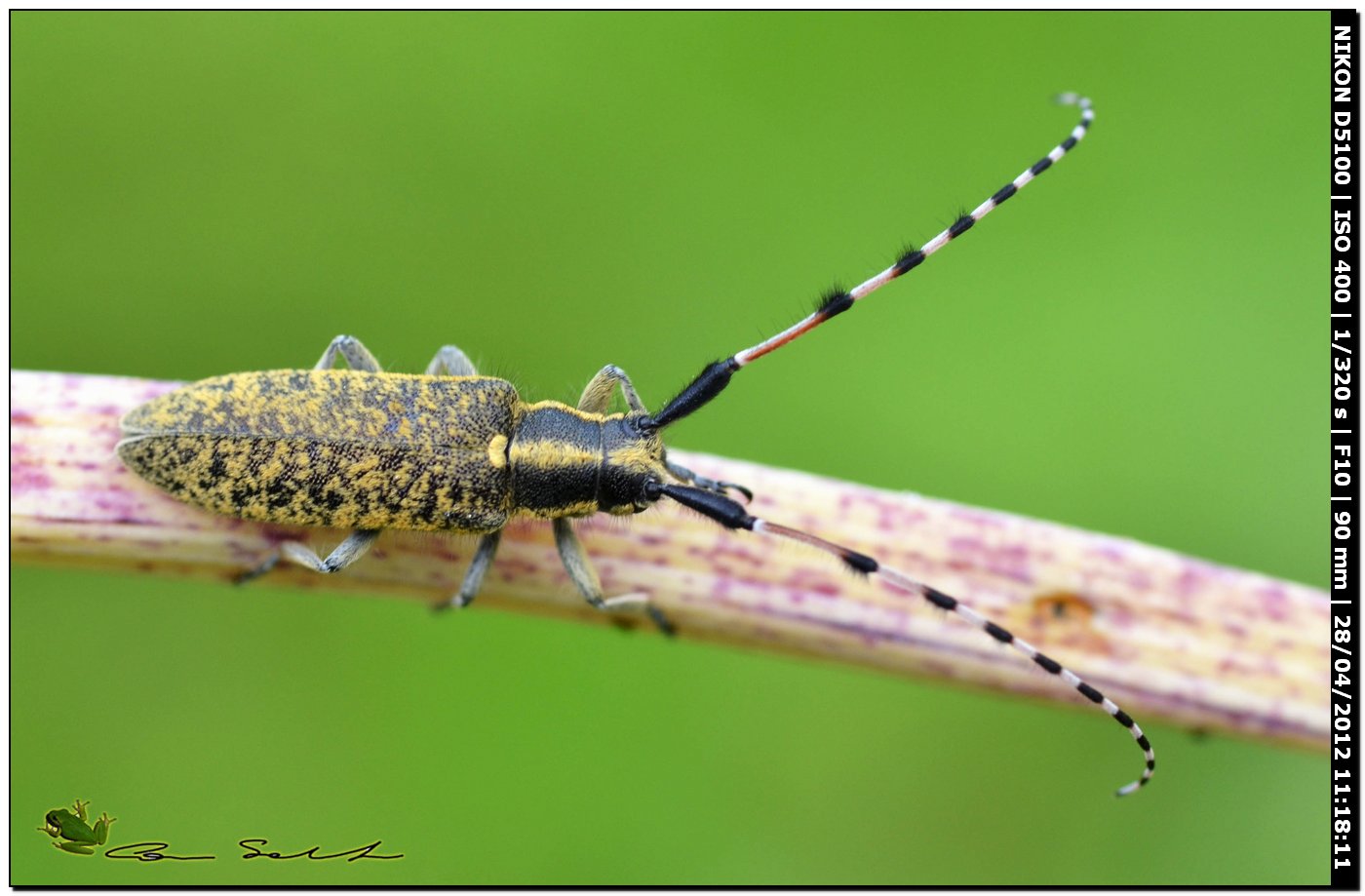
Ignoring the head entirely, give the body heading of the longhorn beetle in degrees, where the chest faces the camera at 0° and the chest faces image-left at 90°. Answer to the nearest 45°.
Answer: approximately 270°
